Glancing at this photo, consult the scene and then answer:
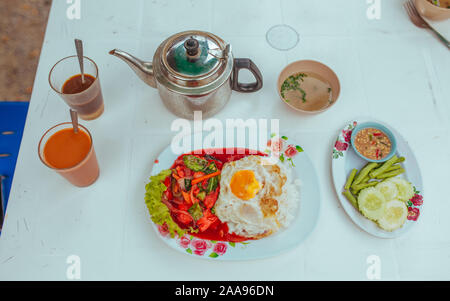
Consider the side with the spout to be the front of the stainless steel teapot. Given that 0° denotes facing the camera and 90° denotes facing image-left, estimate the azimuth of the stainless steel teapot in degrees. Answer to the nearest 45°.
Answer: approximately 90°
